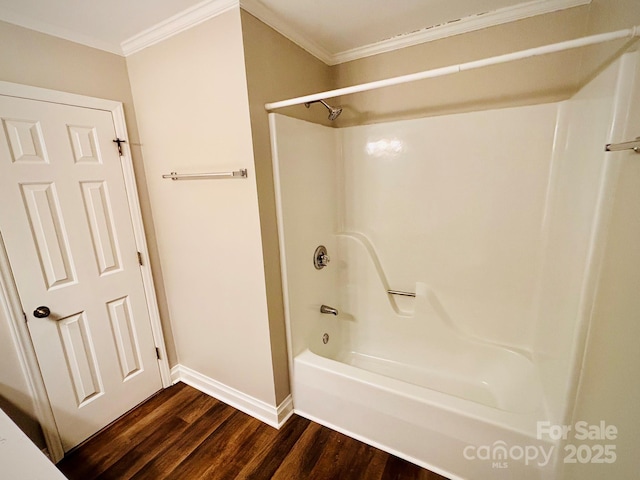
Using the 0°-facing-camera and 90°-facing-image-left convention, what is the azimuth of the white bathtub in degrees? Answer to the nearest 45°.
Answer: approximately 45°

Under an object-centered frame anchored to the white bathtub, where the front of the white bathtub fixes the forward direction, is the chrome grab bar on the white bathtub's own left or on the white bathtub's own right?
on the white bathtub's own right

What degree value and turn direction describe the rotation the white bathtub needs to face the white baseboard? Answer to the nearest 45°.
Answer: approximately 45° to its right

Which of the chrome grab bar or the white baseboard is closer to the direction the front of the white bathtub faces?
the white baseboard

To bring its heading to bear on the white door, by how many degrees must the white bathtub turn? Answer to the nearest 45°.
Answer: approximately 45° to its right
